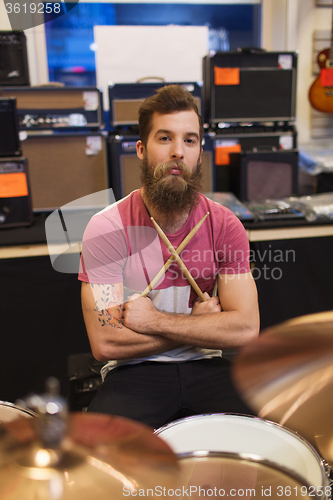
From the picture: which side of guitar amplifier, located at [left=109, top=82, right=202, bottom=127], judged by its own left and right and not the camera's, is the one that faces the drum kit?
front

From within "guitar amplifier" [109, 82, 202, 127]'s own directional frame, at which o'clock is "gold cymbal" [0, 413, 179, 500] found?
The gold cymbal is roughly at 12 o'clock from the guitar amplifier.

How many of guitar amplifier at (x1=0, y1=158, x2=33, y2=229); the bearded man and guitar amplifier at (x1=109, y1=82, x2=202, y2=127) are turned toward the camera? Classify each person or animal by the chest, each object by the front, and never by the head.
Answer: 3

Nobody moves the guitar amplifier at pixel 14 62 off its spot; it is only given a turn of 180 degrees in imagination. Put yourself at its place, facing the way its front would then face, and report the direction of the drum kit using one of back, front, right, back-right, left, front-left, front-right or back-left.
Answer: back

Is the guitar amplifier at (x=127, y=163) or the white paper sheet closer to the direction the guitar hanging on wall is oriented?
the guitar amplifier

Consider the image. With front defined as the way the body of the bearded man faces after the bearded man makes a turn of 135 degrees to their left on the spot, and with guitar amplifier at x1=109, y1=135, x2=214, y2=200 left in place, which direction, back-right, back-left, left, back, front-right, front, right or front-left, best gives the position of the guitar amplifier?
front-left

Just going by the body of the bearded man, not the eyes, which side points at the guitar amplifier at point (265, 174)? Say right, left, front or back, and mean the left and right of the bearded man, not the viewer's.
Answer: back

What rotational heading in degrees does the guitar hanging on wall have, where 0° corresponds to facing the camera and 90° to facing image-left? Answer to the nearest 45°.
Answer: approximately 0°

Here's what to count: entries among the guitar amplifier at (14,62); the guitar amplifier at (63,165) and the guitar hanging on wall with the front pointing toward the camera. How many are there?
3

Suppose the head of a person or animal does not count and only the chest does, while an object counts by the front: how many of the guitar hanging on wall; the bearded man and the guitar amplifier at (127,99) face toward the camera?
3

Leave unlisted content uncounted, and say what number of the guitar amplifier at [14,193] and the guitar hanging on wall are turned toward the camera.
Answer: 2

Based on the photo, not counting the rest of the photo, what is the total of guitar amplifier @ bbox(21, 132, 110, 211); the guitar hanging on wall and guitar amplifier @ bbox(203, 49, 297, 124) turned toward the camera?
3
